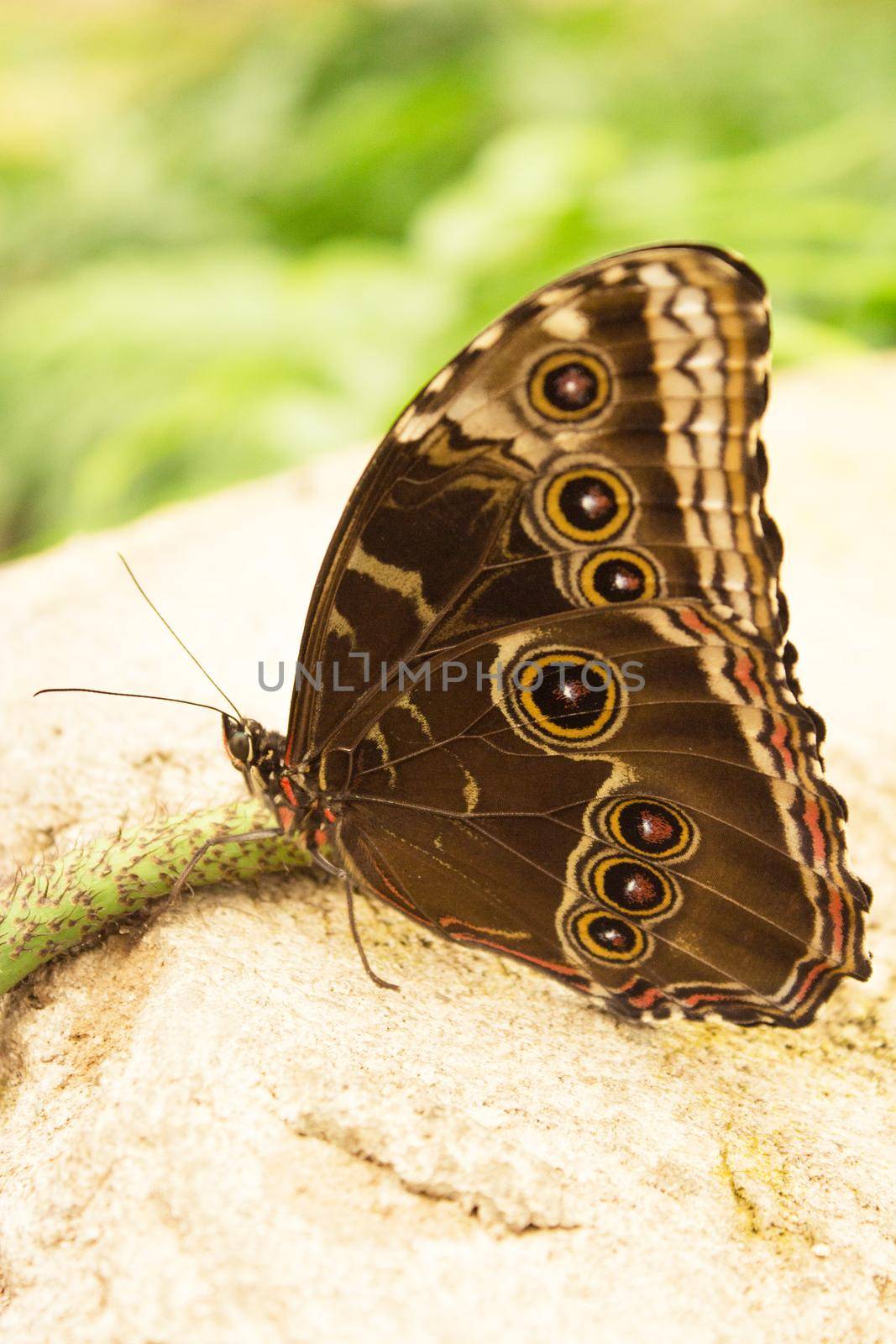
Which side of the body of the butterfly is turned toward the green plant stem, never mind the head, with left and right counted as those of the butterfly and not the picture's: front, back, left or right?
front

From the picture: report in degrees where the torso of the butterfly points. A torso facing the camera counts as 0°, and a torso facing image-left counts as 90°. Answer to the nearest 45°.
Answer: approximately 90°
